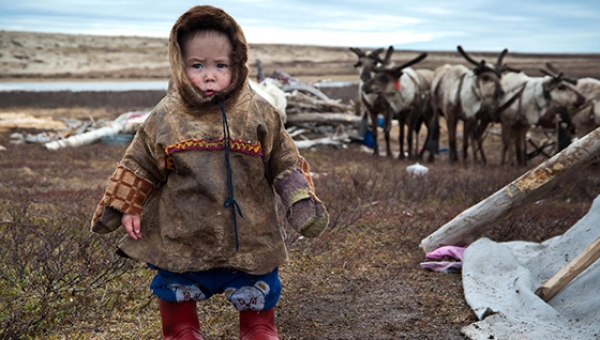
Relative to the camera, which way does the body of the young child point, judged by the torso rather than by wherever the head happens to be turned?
toward the camera

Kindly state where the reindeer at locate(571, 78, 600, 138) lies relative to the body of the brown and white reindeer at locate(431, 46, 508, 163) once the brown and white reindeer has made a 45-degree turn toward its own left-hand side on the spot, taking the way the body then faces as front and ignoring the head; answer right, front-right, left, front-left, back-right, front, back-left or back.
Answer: front

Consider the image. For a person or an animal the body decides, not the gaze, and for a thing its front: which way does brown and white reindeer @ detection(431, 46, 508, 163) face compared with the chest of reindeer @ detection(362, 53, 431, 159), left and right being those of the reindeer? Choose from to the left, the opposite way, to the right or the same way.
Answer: to the left

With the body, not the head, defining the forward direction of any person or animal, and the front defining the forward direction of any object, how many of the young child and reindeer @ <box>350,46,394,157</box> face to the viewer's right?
0

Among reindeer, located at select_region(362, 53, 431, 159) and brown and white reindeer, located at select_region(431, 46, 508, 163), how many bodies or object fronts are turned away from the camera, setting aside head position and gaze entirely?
0

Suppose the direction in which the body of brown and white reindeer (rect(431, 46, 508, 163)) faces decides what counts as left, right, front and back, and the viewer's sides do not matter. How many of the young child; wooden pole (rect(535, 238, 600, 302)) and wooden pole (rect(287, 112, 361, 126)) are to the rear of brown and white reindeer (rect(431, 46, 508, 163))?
1

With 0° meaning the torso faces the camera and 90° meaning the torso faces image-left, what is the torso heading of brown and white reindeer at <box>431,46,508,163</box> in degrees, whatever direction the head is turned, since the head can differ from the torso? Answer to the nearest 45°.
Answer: approximately 315°

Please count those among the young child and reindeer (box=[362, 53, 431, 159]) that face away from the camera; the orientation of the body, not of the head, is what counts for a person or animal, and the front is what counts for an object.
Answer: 0

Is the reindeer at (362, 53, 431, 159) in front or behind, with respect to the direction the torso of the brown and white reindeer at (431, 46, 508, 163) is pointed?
behind

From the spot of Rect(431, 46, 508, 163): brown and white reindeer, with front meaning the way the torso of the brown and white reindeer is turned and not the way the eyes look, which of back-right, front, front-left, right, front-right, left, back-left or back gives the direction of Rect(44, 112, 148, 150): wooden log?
back-right

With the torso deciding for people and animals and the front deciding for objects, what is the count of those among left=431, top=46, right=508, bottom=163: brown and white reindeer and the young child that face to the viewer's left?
0
